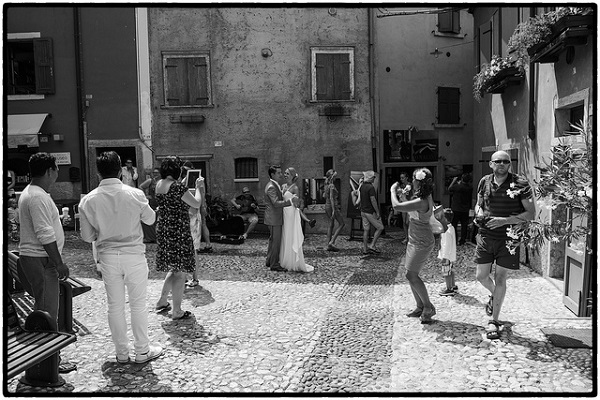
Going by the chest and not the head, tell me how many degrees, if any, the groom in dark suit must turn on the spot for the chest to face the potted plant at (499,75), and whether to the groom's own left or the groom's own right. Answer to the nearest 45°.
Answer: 0° — they already face it

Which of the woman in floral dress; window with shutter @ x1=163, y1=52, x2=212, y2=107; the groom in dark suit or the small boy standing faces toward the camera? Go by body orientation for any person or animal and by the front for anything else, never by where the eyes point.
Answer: the window with shutter

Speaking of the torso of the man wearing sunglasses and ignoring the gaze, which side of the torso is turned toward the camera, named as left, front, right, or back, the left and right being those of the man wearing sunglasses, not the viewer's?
front

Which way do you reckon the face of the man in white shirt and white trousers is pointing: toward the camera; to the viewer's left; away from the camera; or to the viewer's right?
away from the camera

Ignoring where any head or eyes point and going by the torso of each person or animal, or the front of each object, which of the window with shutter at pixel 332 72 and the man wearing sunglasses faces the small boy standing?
the window with shutter

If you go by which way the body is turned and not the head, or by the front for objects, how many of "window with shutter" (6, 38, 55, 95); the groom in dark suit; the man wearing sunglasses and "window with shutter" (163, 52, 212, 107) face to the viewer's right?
1

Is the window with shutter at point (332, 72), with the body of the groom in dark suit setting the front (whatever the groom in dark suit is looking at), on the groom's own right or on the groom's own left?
on the groom's own left

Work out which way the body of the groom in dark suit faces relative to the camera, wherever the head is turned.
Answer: to the viewer's right

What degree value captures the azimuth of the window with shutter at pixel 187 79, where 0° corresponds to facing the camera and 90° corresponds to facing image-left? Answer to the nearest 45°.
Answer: approximately 0°
